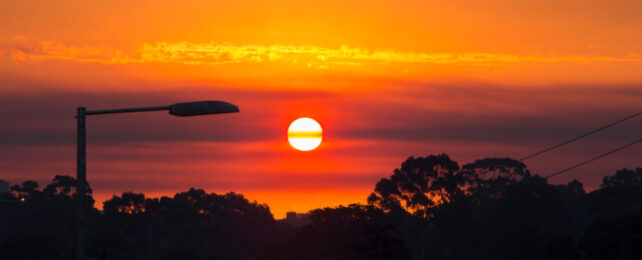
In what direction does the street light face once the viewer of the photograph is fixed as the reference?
facing to the right of the viewer
